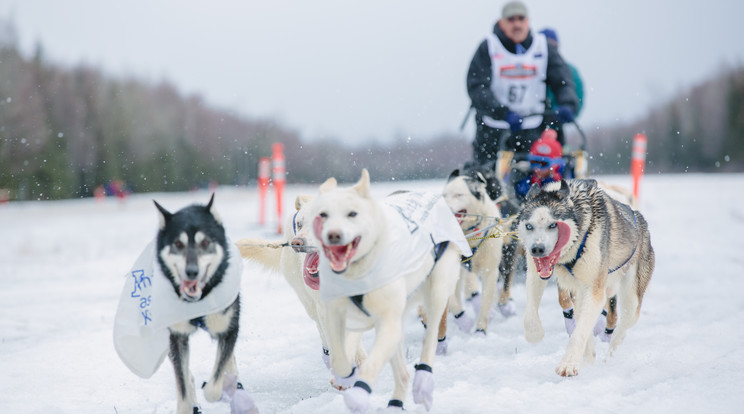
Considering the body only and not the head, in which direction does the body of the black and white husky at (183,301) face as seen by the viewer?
toward the camera

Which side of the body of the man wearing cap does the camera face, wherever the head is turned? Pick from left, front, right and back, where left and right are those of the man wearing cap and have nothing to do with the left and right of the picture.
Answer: front

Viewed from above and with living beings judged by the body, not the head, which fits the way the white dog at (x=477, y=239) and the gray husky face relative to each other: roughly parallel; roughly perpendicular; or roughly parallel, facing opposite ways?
roughly parallel

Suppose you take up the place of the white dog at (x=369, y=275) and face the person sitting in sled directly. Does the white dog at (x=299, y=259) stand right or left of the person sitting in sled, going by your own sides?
left

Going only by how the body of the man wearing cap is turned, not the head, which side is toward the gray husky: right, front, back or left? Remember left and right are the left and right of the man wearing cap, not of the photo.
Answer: front

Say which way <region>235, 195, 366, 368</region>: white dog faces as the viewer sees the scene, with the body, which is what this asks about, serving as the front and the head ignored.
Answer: toward the camera

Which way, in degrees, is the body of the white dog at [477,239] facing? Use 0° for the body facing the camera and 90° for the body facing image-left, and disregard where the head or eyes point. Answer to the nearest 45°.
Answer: approximately 45°

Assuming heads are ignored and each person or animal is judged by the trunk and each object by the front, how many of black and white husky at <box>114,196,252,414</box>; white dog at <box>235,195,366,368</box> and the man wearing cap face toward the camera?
3

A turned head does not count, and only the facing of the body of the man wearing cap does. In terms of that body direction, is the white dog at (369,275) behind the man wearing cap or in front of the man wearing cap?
in front

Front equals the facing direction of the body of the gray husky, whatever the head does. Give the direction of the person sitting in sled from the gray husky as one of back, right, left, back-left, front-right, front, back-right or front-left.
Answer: back-right

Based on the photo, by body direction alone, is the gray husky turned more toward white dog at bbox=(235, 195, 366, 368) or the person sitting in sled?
the white dog

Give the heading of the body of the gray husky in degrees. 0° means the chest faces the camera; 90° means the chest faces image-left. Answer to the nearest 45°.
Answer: approximately 45°
